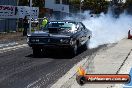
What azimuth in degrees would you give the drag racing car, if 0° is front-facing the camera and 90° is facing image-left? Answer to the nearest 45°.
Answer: approximately 45°
